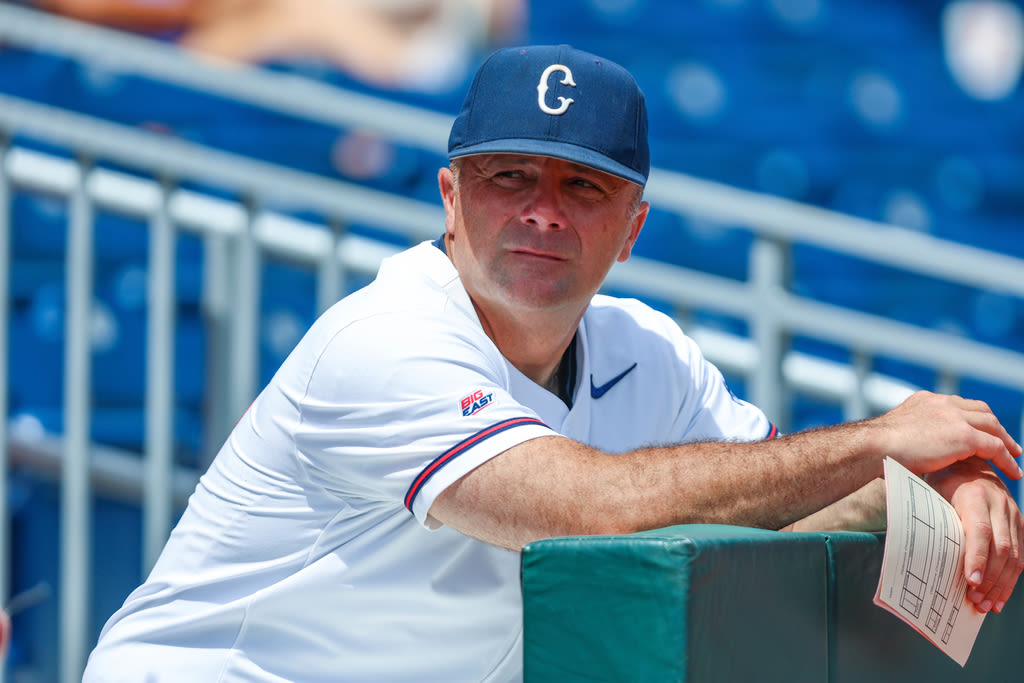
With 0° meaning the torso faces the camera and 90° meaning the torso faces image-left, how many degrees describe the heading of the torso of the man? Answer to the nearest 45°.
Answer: approximately 315°

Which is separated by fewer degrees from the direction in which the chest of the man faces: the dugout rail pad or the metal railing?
the dugout rail pad

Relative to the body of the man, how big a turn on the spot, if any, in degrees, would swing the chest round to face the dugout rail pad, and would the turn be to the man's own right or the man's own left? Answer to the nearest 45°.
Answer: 0° — they already face it

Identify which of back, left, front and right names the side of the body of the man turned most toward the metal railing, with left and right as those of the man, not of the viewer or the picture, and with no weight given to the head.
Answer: back
